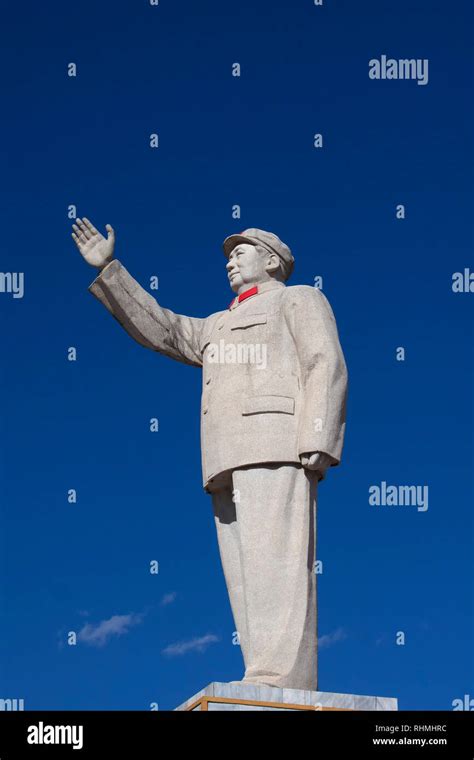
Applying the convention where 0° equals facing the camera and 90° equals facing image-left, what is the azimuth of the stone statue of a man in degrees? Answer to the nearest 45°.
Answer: approximately 45°
